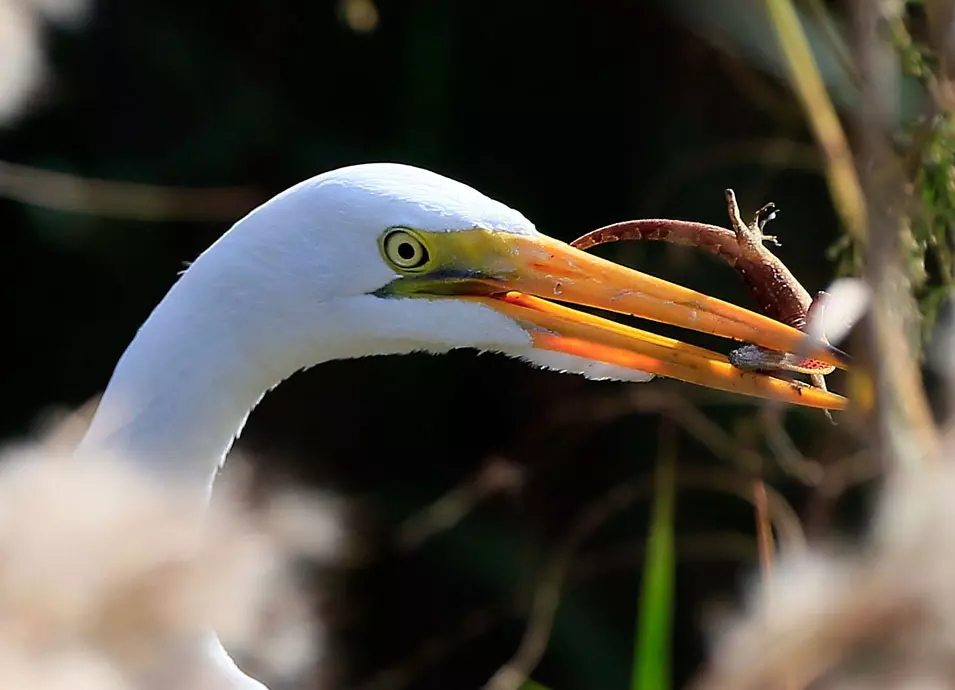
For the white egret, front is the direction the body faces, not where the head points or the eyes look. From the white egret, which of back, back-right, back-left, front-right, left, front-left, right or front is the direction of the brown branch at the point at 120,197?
back-left

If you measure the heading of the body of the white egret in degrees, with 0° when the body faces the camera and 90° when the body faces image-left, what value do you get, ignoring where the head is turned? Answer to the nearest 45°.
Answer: approximately 270°
